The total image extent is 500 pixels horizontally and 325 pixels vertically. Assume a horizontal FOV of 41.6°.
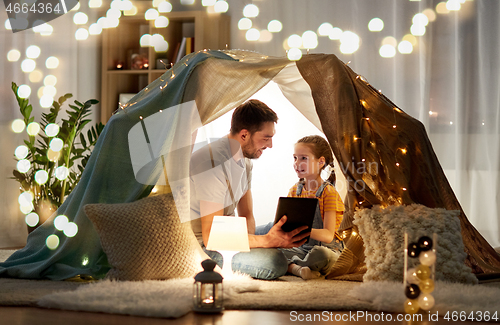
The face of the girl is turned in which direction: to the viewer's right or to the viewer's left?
to the viewer's left

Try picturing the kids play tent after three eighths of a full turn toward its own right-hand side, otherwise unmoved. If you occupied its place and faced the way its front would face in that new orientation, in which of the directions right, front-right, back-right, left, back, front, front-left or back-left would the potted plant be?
front

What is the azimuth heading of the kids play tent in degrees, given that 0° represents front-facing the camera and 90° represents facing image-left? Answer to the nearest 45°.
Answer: approximately 0°

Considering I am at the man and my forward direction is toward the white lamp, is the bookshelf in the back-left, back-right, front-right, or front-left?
back-right

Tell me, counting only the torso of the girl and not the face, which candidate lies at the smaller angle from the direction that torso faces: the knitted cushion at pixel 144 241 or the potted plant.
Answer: the knitted cushion
